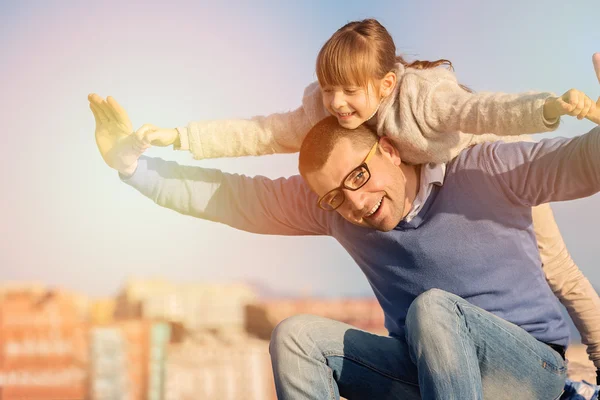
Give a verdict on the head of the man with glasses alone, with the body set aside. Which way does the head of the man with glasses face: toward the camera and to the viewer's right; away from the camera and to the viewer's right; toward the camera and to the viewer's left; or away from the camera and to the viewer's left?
toward the camera and to the viewer's left

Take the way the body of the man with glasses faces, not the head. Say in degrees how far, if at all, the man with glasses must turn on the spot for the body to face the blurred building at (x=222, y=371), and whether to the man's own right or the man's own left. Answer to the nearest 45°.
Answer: approximately 135° to the man's own right

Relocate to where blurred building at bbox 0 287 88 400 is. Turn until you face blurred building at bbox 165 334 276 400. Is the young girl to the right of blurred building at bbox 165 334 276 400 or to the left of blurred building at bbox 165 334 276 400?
right

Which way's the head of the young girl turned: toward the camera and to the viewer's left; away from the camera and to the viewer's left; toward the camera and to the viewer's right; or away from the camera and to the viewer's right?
toward the camera and to the viewer's left

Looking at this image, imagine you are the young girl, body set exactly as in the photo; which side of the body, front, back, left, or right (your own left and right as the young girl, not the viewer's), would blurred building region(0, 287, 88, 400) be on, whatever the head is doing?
right

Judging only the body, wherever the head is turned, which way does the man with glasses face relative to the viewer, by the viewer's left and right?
facing the viewer and to the left of the viewer

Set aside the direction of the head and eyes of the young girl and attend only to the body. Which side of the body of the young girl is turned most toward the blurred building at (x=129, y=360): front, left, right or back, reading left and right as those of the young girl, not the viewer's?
right
